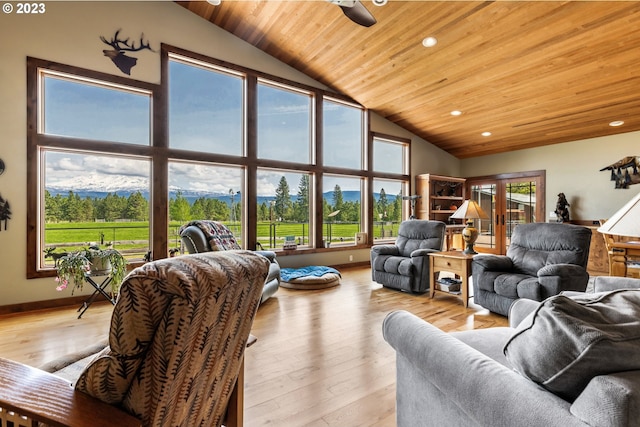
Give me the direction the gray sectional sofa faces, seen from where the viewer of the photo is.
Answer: facing away from the viewer and to the left of the viewer

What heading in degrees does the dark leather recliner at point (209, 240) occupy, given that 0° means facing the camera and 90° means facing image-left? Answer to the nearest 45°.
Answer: approximately 315°

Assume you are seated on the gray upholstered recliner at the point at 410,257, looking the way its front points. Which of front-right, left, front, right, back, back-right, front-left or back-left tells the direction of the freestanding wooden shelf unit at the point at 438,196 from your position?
back-right

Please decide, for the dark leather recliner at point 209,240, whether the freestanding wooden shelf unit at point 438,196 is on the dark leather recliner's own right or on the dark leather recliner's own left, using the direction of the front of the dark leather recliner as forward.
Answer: on the dark leather recliner's own left
